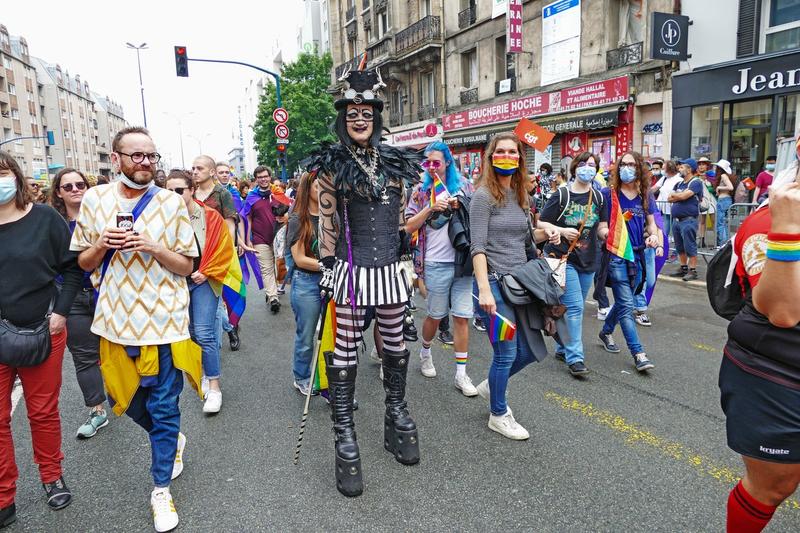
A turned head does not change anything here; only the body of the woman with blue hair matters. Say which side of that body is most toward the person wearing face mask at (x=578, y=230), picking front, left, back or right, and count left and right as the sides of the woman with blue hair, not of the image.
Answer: left

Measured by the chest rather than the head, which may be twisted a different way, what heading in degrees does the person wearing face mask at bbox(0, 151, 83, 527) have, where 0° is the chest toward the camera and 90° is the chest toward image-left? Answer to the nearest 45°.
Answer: approximately 0°

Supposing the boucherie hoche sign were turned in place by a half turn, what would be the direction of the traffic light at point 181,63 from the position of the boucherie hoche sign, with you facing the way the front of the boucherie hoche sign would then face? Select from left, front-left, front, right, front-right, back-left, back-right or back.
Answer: back-left

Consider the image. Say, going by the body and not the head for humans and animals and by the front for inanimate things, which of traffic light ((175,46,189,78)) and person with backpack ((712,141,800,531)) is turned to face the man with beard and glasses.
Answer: the traffic light

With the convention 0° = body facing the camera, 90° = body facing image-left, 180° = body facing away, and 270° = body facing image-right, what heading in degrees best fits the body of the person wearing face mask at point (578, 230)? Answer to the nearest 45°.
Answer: approximately 0°

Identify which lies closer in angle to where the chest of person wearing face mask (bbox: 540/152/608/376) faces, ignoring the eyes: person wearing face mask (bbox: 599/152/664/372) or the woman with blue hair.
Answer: the woman with blue hair

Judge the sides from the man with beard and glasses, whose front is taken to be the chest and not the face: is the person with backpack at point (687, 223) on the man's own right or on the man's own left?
on the man's own left

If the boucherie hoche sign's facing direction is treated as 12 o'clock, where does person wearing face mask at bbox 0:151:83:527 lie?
The person wearing face mask is roughly at 11 o'clock from the boucherie hoche sign.
